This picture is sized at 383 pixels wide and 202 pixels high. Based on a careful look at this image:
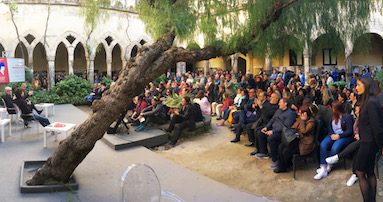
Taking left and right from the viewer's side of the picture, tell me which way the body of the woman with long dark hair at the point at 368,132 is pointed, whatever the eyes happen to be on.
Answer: facing to the left of the viewer

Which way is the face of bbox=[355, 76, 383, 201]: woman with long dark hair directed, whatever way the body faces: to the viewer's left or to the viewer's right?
to the viewer's left

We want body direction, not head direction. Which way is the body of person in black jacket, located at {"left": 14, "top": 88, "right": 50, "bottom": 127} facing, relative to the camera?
to the viewer's right

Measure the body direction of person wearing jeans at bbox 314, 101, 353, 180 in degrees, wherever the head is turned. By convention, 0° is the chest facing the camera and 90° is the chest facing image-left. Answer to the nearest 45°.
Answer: approximately 45°

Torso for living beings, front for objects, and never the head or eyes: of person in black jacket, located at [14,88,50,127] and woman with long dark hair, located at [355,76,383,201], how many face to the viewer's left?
1

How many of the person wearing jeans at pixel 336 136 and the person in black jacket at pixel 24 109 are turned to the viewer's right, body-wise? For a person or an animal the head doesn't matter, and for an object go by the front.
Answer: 1

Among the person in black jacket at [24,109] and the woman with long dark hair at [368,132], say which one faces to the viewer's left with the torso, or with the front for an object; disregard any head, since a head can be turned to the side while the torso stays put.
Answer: the woman with long dark hair
